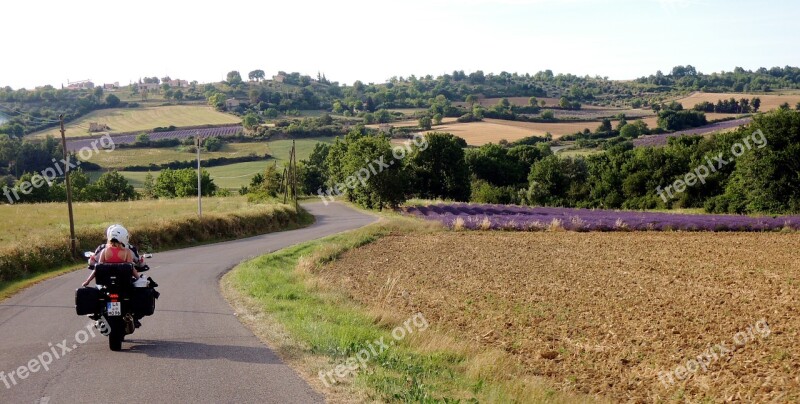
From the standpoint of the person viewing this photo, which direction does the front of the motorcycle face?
facing away from the viewer

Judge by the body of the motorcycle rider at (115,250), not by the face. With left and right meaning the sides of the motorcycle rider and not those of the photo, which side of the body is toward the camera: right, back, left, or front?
back

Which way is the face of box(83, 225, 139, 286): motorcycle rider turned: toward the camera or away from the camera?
away from the camera
